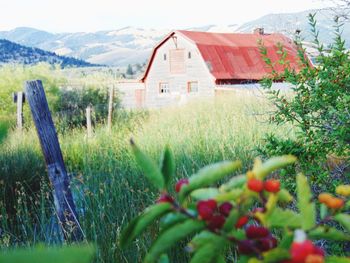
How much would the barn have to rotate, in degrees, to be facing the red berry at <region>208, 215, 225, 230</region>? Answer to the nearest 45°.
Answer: approximately 45° to its left

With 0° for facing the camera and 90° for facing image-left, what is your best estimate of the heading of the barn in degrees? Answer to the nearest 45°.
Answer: approximately 45°

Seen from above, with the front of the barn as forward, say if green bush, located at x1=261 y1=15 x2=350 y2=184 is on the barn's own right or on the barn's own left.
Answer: on the barn's own left

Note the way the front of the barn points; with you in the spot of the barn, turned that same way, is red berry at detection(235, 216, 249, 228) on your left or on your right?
on your left

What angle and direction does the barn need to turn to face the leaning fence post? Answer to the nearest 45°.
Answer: approximately 45° to its left

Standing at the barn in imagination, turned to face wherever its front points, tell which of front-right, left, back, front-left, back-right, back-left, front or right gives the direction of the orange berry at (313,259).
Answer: front-left

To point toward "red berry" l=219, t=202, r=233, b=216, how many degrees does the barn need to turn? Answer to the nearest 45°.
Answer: approximately 45° to its left
